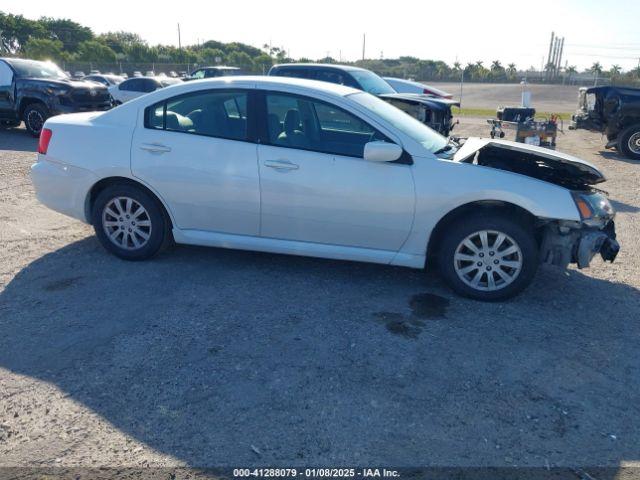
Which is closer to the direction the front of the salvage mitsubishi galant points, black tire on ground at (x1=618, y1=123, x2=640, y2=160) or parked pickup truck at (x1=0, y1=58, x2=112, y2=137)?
the black tire on ground

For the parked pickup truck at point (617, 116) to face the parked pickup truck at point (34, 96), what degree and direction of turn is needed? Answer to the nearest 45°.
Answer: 0° — it already faces it

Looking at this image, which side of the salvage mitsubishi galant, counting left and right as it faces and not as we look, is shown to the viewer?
right

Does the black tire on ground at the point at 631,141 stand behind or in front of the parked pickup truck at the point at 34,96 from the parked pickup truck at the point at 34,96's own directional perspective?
in front

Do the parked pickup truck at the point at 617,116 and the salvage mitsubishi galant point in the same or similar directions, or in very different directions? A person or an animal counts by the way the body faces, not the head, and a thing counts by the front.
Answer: very different directions

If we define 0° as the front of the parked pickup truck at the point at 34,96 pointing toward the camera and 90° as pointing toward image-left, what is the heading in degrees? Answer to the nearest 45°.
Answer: approximately 315°

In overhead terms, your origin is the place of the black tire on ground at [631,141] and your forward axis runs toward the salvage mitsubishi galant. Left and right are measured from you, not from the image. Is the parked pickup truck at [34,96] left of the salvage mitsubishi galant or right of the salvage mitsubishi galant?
right

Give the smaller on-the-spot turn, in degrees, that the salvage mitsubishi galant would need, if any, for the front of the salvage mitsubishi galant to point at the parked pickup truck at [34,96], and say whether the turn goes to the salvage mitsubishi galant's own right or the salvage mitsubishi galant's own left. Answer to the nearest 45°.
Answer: approximately 135° to the salvage mitsubishi galant's own left

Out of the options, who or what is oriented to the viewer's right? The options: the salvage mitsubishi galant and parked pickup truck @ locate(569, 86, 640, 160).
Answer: the salvage mitsubishi galant

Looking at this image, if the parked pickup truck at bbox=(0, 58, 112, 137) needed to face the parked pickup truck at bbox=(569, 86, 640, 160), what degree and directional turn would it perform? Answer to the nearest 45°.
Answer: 0° — it already faces it

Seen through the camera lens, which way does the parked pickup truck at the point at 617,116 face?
facing the viewer and to the left of the viewer

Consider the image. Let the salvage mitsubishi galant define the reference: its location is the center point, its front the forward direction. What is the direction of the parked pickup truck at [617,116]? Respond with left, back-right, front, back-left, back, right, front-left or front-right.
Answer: front-left

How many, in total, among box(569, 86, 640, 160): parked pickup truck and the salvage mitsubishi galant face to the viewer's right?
1
